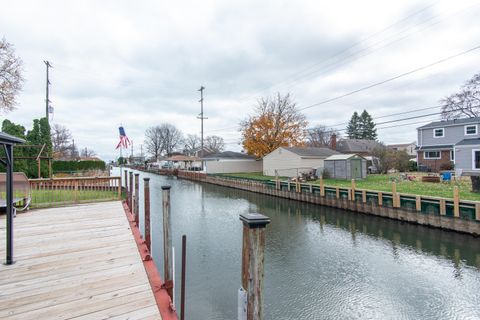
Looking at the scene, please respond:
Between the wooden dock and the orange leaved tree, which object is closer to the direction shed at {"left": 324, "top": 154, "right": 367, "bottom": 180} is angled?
the wooden dock

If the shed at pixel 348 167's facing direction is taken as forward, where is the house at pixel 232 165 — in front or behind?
behind

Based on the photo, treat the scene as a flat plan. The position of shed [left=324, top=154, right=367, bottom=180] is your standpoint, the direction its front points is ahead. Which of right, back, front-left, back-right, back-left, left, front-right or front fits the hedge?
back-right

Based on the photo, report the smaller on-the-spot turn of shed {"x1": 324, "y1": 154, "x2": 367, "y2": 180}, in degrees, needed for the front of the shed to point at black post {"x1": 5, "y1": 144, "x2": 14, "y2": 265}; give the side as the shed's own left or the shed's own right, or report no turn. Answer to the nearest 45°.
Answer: approximately 45° to the shed's own right

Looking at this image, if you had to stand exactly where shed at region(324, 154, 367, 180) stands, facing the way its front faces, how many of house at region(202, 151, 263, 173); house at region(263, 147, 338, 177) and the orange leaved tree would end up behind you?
3

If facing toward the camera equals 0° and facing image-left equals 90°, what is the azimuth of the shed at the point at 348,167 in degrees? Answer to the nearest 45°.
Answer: approximately 315°

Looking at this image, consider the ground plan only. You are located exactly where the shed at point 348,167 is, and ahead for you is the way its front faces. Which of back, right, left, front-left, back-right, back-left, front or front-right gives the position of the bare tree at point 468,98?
left

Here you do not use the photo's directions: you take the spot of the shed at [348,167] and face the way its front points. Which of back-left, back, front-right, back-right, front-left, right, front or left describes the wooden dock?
front-right

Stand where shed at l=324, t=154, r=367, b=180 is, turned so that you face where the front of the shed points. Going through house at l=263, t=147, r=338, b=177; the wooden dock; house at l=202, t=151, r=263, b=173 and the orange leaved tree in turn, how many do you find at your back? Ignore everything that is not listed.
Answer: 3

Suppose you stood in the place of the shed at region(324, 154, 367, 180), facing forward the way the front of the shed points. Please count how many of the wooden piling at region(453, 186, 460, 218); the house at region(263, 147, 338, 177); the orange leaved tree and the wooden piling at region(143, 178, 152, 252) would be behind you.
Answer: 2
